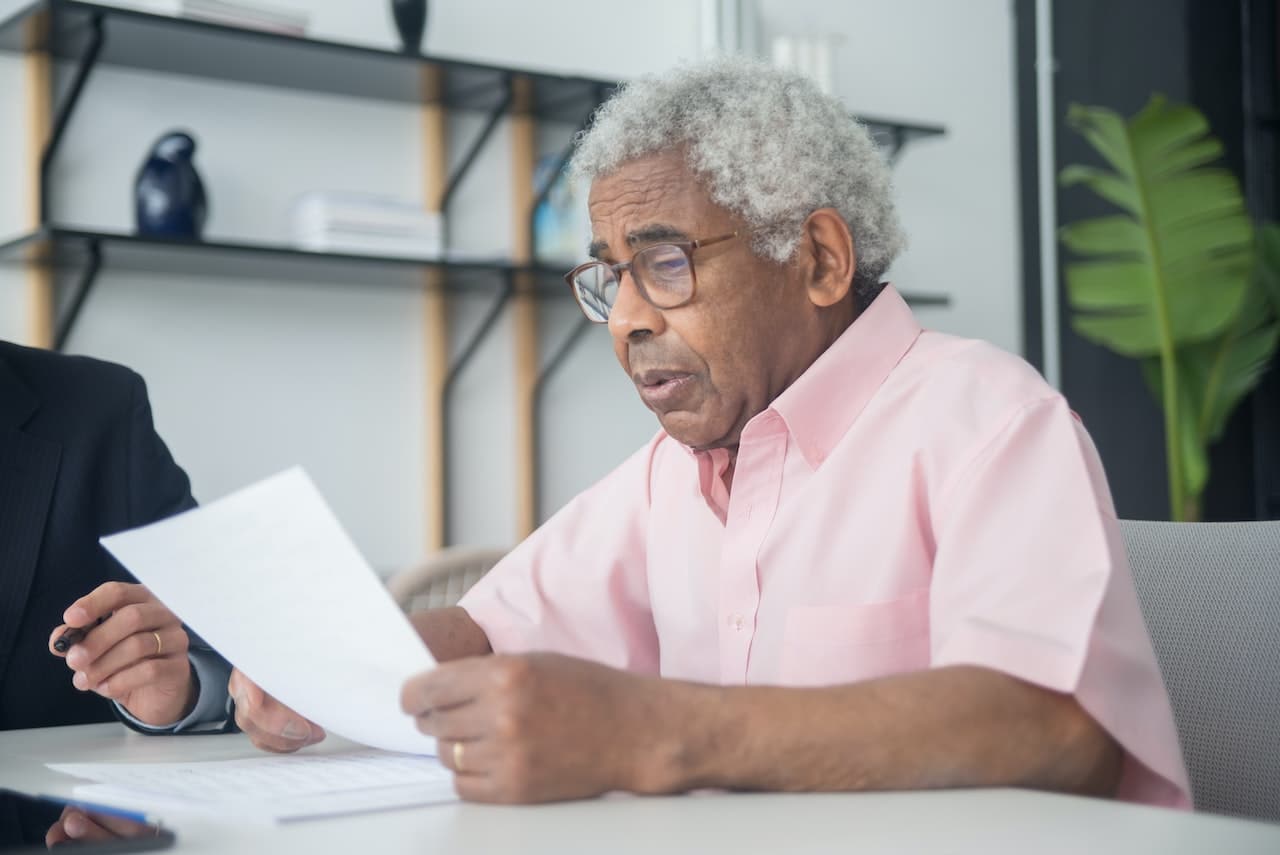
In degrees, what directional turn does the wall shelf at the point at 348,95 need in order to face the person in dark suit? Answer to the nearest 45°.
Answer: approximately 45° to its right

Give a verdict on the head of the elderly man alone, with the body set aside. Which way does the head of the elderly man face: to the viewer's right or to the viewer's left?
to the viewer's left

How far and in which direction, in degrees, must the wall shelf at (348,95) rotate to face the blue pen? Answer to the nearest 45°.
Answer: approximately 45° to its right

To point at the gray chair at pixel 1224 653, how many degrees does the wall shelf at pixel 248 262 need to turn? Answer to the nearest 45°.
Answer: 0° — it already faces it

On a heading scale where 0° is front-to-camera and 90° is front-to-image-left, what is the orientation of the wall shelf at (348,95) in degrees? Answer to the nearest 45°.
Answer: approximately 315°

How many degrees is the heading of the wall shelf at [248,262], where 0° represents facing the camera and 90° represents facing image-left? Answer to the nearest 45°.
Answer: approximately 315°

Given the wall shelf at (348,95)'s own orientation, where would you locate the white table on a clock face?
The white table is roughly at 1 o'clock from the wall shelf.

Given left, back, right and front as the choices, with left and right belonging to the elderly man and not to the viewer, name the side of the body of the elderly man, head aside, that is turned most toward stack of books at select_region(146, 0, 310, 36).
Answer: right
